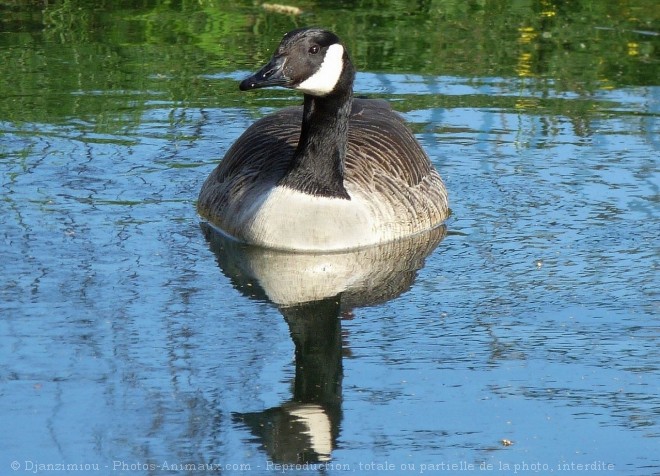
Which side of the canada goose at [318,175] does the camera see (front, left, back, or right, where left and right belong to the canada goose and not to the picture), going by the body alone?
front
